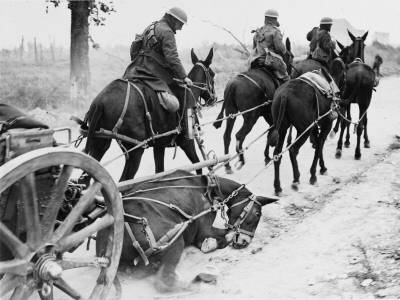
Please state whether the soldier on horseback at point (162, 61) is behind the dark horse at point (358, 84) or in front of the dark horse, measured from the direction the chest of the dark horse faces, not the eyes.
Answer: behind

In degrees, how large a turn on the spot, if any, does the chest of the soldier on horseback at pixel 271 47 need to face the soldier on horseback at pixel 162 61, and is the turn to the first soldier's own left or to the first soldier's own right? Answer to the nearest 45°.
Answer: approximately 180°

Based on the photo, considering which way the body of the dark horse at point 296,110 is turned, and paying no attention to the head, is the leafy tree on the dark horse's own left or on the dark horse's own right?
on the dark horse's own left

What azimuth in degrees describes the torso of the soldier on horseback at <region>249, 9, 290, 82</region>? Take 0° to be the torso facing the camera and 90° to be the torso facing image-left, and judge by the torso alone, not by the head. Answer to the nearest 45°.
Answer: approximately 225°

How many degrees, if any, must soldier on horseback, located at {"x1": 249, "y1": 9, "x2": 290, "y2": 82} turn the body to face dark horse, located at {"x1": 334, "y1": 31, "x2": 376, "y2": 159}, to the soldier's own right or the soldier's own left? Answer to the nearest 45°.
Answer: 0° — they already face it

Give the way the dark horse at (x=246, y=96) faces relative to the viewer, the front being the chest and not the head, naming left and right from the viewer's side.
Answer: facing away from the viewer and to the right of the viewer

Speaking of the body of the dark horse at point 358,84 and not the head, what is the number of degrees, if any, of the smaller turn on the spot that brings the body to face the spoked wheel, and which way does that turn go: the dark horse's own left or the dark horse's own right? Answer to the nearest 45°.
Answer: approximately 180°

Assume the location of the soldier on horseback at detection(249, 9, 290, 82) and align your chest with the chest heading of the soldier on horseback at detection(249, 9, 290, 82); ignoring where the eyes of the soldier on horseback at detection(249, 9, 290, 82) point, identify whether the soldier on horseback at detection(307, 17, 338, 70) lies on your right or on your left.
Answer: on your right

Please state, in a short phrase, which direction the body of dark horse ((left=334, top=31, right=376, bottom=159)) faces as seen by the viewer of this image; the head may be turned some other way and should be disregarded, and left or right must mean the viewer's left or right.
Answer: facing away from the viewer

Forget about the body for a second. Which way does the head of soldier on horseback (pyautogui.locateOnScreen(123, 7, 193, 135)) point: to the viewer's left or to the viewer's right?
to the viewer's right

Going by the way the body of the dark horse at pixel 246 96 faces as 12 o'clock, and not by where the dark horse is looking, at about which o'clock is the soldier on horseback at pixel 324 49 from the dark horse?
The soldier on horseback is roughly at 1 o'clock from the dark horse.
